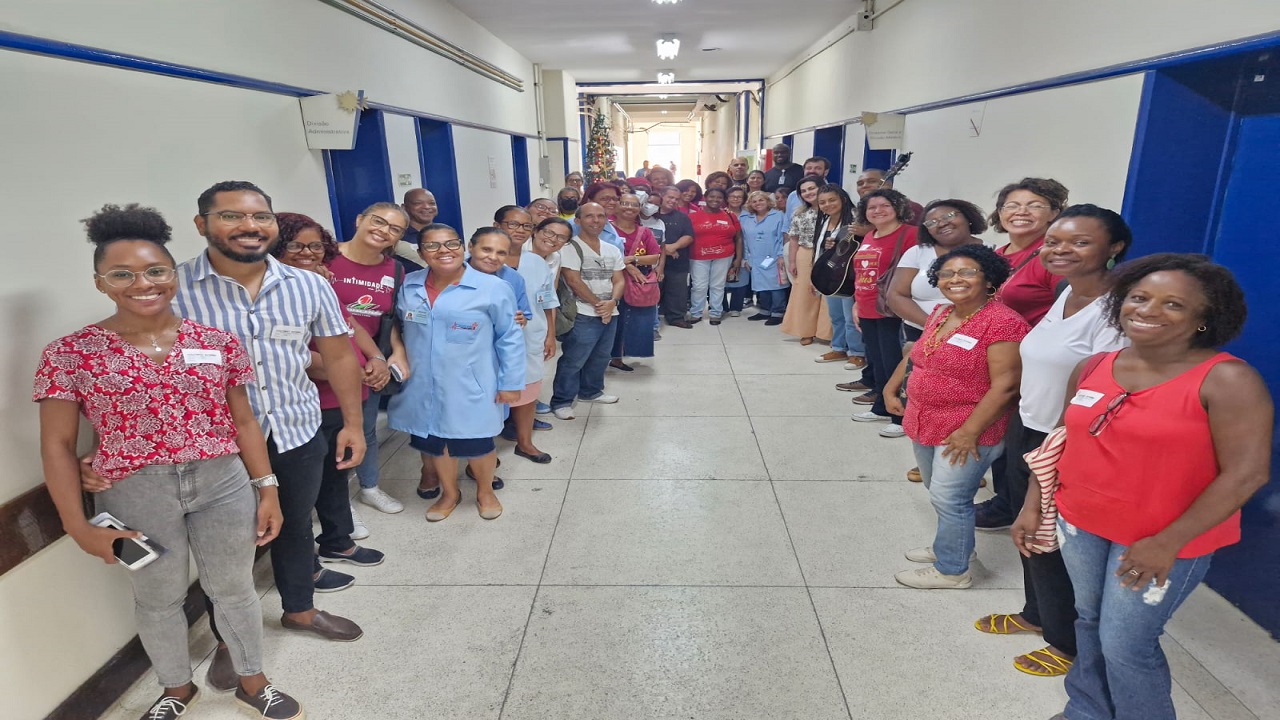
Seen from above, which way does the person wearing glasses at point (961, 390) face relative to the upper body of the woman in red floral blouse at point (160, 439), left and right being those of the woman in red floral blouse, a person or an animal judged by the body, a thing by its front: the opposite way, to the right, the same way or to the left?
to the right

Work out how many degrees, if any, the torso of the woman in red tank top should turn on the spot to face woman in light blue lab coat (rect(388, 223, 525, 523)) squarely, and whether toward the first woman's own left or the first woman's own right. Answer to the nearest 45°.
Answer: approximately 45° to the first woman's own right

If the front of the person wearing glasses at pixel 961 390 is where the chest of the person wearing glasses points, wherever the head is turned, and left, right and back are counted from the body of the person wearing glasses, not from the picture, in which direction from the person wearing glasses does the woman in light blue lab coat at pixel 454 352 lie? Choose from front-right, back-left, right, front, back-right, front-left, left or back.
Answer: front-right

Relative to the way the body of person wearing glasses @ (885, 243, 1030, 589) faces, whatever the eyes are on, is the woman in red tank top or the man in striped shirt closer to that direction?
the man in striped shirt

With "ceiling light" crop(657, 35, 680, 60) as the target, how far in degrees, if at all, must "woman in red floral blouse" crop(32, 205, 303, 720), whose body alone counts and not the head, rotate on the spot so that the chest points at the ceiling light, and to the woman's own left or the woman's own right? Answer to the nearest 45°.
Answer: approximately 135° to the woman's own left

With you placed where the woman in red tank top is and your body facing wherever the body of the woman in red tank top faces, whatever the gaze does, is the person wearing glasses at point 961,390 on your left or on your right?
on your right

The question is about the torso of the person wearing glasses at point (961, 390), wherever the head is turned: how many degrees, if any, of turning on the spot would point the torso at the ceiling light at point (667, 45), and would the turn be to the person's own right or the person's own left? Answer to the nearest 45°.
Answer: approximately 90° to the person's own right

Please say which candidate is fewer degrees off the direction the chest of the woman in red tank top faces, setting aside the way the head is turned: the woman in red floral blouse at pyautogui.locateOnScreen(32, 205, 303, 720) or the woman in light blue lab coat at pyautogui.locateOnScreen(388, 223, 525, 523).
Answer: the woman in red floral blouse

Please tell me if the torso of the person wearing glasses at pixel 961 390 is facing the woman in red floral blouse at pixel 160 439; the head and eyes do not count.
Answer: yes

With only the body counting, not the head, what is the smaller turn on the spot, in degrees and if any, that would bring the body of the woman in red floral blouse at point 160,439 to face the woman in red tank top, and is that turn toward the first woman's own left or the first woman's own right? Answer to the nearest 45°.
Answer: approximately 45° to the first woman's own left
